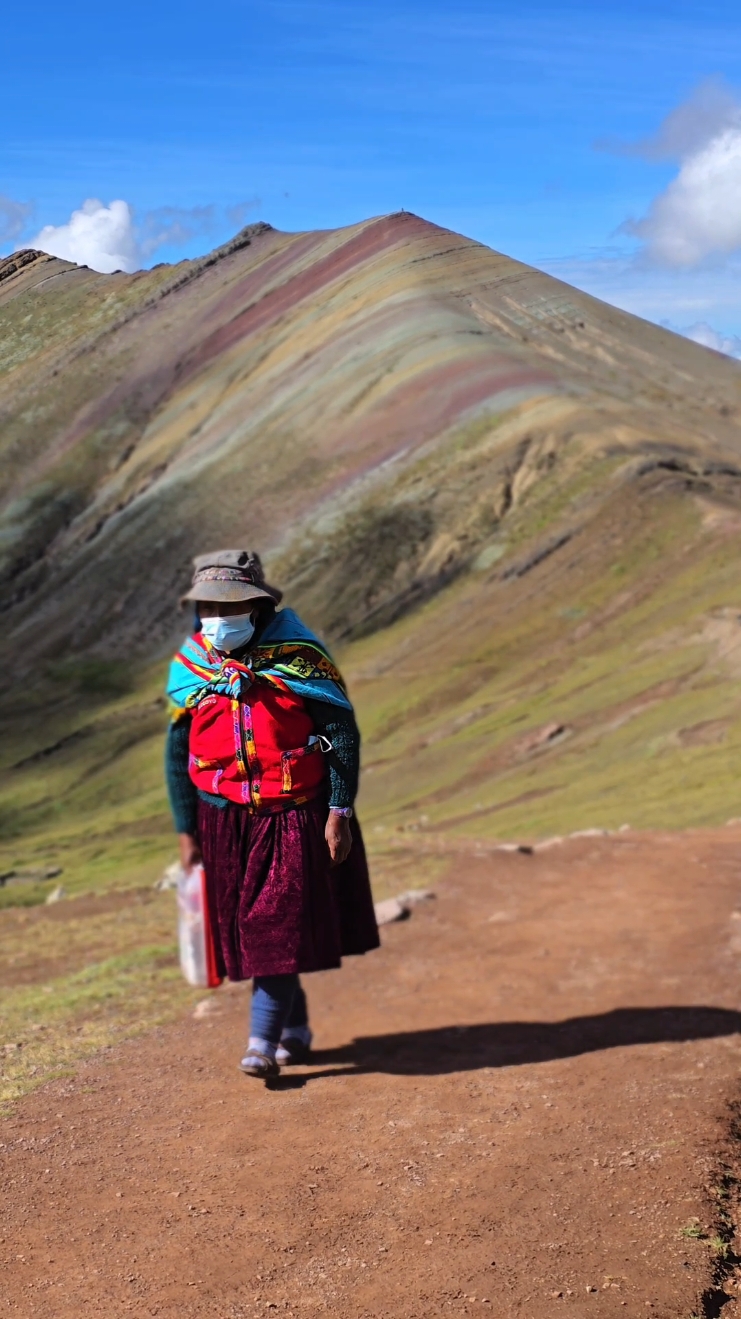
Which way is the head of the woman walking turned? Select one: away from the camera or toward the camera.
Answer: toward the camera

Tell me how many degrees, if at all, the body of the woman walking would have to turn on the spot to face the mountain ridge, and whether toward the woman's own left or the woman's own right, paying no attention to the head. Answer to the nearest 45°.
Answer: approximately 135° to the woman's own right

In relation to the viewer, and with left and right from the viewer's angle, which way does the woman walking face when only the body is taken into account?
facing the viewer and to the left of the viewer
